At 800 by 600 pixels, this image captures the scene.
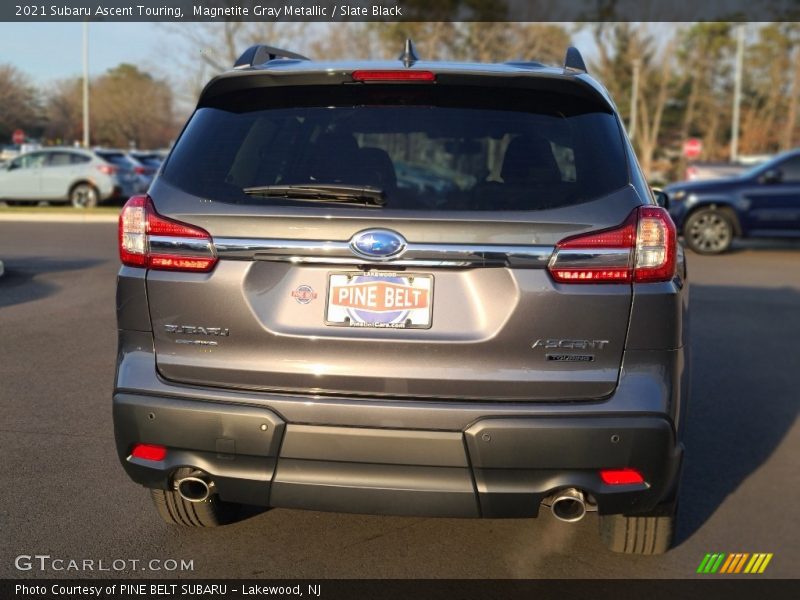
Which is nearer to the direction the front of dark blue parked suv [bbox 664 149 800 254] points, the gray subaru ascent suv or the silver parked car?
the silver parked car

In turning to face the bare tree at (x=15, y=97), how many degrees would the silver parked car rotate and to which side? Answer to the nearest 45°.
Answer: approximately 90° to its right

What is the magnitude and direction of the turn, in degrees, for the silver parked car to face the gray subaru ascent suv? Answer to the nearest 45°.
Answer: approximately 90° to its left

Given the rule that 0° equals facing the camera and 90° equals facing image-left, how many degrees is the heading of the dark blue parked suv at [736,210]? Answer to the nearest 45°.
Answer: approximately 90°

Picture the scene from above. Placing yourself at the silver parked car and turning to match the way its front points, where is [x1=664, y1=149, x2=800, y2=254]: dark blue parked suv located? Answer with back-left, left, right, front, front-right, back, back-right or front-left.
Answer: back-left

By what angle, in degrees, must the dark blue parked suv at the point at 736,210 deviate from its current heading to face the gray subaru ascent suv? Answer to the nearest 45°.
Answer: approximately 90° to its left

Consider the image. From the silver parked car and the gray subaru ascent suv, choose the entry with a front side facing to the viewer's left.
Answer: the silver parked car

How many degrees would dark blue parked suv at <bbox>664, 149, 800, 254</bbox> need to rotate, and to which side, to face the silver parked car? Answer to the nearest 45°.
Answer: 0° — it already faces it

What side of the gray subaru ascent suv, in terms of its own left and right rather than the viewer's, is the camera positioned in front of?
back

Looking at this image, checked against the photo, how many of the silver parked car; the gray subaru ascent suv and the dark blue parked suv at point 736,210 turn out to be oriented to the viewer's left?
2

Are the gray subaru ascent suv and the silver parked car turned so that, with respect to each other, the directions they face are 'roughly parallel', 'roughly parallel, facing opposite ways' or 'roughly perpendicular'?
roughly perpendicular

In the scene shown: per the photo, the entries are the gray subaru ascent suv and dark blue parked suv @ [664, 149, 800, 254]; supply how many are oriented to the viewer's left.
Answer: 1

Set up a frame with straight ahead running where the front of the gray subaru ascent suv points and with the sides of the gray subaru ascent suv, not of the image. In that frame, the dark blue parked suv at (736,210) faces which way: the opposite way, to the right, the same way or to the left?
to the left

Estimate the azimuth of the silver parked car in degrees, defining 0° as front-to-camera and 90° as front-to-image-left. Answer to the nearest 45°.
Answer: approximately 90°

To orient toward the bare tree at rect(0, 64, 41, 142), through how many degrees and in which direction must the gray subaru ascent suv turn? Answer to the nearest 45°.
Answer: approximately 45° to its left
